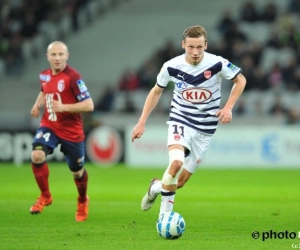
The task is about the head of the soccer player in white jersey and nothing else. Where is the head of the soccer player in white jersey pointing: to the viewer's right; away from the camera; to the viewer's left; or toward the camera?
toward the camera

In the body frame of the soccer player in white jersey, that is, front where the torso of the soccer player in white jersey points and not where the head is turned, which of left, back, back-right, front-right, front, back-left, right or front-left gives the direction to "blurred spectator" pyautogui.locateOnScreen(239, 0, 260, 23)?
back

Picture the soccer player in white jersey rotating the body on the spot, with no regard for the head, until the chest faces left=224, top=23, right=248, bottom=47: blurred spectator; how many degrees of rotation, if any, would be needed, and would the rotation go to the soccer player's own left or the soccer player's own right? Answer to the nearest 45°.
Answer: approximately 180°

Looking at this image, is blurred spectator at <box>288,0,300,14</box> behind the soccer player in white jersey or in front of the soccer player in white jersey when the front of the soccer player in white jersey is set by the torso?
behind

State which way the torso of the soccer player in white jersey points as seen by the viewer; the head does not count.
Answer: toward the camera

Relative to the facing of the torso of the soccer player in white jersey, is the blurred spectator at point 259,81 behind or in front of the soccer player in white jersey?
behind

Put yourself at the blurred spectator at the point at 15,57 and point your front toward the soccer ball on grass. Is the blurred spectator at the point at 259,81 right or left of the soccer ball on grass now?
left

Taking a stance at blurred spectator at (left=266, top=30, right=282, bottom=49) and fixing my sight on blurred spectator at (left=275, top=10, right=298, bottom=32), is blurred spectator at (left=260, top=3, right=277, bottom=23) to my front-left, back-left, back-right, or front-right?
front-left

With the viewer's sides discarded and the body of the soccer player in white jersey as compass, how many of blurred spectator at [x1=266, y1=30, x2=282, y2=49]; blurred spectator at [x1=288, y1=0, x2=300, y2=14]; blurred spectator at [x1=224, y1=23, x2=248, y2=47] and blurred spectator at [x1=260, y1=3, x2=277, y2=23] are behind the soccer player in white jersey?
4

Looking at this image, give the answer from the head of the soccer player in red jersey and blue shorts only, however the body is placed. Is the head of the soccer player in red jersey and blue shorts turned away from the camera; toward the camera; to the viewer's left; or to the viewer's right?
toward the camera
